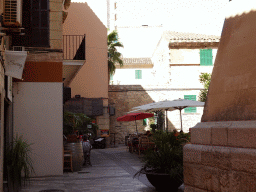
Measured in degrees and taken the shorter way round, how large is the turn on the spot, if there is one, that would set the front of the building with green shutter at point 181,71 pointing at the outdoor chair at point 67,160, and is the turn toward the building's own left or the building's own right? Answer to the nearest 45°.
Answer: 0° — it already faces it

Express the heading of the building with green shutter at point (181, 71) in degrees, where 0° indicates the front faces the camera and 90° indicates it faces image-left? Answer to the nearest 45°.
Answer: approximately 0°

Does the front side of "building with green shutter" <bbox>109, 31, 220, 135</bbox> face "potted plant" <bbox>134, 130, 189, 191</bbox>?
yes

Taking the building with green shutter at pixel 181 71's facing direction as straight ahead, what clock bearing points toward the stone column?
The stone column is roughly at 12 o'clock from the building with green shutter.

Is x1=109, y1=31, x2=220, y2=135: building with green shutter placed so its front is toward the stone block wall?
yes

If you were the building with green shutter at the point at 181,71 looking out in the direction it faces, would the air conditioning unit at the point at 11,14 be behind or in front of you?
in front

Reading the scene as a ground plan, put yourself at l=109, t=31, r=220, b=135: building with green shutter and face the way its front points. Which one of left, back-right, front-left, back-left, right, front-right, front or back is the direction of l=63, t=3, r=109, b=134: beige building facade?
front-right

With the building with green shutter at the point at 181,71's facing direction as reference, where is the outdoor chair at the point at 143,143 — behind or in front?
in front
